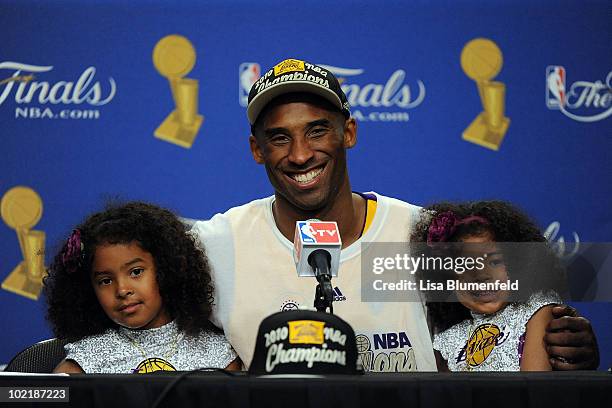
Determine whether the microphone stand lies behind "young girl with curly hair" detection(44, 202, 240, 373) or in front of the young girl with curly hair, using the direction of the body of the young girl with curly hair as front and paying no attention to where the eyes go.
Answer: in front

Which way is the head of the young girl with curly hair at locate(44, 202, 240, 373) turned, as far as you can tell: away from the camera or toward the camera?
toward the camera

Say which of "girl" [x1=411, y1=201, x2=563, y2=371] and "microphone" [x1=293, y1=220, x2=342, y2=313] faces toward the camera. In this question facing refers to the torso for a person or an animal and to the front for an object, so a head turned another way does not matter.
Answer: the girl

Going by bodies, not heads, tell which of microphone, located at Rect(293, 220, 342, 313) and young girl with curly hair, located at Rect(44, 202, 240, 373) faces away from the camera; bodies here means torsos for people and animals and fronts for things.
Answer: the microphone

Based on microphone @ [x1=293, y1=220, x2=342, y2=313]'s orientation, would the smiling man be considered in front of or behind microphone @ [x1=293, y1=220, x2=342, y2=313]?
in front

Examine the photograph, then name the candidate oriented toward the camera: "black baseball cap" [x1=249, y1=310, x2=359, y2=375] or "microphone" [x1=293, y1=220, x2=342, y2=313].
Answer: the black baseball cap

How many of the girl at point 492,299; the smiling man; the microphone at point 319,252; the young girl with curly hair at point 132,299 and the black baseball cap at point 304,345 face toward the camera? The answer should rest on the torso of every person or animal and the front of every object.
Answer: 4

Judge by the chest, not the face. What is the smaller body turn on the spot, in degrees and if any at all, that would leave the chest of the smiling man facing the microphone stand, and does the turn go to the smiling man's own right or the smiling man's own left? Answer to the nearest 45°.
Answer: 0° — they already face it

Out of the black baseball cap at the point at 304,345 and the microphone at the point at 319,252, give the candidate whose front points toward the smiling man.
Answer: the microphone

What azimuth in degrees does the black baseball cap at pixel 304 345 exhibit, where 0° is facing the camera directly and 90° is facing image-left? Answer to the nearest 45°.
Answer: approximately 0°

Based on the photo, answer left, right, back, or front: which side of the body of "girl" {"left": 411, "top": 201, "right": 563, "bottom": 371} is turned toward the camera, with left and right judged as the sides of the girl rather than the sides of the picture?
front

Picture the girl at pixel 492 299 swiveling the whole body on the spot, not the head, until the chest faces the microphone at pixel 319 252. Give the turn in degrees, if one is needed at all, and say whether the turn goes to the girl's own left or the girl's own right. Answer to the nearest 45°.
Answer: approximately 45° to the girl's own right

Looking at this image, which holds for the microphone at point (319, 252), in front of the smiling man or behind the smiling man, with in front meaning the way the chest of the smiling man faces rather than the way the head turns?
in front

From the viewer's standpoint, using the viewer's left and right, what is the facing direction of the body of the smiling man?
facing the viewer

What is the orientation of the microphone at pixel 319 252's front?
away from the camera

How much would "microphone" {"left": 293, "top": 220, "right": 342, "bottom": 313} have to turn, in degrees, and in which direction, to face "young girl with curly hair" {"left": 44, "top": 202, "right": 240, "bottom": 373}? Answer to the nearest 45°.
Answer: approximately 45° to its left

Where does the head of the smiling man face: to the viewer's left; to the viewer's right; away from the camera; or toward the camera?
toward the camera
